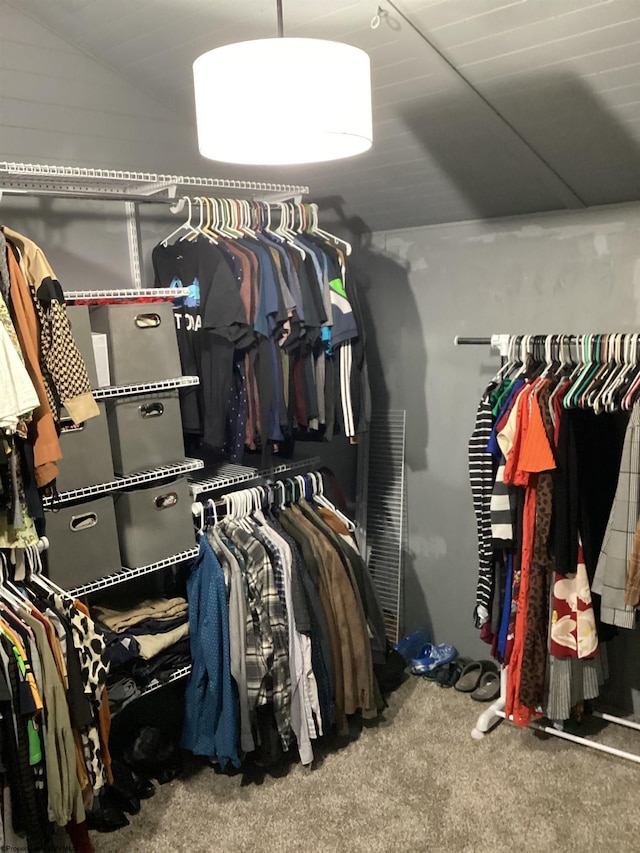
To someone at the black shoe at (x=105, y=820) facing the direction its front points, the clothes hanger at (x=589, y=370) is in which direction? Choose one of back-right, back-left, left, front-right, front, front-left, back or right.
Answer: front

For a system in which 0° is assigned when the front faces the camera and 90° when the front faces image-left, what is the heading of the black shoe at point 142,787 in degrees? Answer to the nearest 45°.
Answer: approximately 315°

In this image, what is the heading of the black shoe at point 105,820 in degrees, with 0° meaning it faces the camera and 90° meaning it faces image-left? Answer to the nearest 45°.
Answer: approximately 270°

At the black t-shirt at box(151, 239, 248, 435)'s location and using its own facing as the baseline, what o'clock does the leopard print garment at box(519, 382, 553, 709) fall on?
The leopard print garment is roughly at 8 o'clock from the black t-shirt.

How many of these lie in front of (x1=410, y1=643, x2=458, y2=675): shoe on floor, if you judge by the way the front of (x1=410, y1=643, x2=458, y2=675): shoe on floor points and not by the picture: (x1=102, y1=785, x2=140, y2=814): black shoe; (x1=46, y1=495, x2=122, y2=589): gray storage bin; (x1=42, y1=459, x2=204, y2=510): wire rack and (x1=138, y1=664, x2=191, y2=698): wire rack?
0

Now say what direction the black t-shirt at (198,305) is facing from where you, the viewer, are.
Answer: facing the viewer and to the left of the viewer
